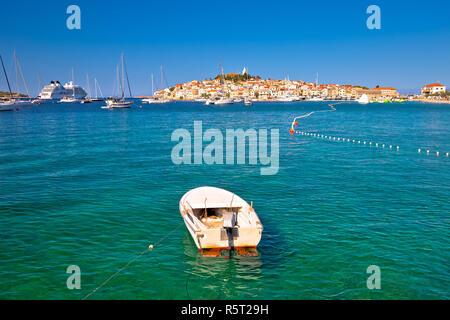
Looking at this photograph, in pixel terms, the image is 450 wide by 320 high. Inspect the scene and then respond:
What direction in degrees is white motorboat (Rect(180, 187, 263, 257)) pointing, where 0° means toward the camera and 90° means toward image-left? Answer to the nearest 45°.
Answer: approximately 135°
